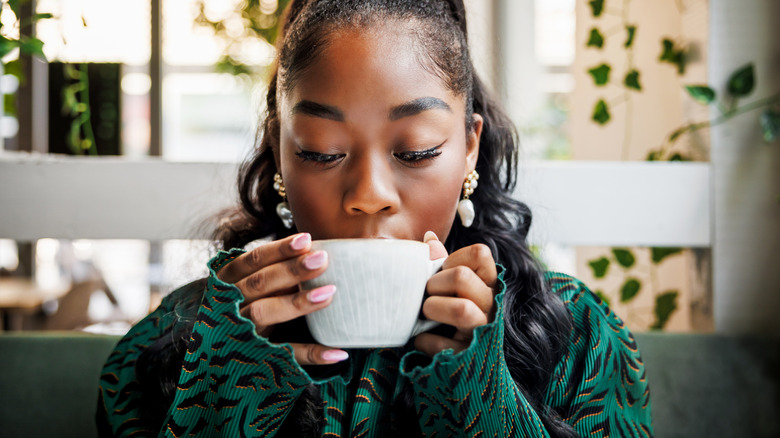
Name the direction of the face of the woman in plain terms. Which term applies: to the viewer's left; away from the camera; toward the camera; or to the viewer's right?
toward the camera

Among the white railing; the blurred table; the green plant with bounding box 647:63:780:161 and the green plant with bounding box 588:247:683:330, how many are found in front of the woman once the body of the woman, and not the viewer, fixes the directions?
0

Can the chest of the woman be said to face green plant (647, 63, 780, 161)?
no

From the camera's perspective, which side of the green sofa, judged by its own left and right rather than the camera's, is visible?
front

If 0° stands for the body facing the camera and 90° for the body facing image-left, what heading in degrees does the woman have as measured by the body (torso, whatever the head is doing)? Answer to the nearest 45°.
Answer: approximately 0°

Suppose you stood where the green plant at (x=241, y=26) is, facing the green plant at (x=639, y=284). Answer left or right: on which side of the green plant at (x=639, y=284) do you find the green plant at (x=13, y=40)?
right

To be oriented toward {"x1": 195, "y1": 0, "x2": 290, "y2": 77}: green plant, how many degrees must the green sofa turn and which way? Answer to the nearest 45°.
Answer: approximately 135° to its right

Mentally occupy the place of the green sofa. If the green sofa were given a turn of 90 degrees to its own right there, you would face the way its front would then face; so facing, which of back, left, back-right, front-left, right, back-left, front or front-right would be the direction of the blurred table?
front-right

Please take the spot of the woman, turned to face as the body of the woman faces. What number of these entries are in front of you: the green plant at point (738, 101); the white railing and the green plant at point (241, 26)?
0

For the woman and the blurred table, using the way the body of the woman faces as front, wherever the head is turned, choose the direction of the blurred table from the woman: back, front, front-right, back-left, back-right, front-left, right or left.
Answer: back-right
